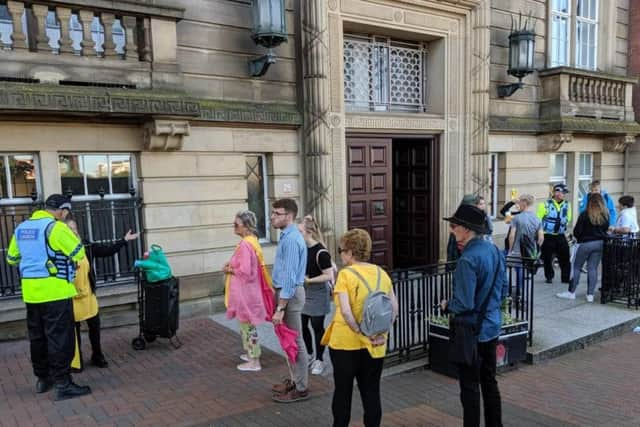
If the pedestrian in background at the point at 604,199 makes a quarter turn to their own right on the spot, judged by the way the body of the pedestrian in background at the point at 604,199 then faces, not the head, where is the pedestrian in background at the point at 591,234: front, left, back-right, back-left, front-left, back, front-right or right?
left

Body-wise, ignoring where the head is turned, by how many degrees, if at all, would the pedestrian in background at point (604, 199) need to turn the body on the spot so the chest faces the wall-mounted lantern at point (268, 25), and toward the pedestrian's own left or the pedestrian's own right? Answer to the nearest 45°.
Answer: approximately 45° to the pedestrian's own right

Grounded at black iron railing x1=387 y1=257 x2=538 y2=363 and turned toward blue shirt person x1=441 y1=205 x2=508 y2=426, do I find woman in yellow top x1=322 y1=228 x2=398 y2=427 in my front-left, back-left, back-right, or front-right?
front-right

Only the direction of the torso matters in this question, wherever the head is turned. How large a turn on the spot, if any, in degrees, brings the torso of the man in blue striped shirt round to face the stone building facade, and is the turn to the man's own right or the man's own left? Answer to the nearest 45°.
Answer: approximately 90° to the man's own right

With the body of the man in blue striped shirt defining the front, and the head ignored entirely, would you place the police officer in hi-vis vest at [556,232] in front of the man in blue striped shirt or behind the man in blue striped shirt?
behind

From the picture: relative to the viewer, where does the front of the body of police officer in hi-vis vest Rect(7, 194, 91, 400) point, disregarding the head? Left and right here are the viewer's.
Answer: facing away from the viewer and to the right of the viewer

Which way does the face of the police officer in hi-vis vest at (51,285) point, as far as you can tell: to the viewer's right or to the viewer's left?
to the viewer's right

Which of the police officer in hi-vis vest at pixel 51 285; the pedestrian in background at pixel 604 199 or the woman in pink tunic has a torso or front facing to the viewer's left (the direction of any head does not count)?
the woman in pink tunic

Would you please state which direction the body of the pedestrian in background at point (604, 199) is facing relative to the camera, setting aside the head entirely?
toward the camera

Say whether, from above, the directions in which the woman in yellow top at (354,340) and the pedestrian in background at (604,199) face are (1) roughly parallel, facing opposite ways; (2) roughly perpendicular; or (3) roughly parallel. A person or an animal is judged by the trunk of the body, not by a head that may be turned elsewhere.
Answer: roughly perpendicular

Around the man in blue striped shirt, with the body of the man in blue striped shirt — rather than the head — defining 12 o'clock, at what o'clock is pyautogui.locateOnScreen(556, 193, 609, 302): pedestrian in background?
The pedestrian in background is roughly at 5 o'clock from the man in blue striped shirt.

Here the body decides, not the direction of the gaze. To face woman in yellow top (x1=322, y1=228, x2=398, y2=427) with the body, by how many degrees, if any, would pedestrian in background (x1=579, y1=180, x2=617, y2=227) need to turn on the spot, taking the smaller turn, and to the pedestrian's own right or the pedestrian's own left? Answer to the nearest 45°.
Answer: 0° — they already face them

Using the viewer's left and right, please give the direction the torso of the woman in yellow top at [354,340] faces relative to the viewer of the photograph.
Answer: facing away from the viewer and to the left of the viewer

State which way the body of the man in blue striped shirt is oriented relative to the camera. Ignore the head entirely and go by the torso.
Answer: to the viewer's left

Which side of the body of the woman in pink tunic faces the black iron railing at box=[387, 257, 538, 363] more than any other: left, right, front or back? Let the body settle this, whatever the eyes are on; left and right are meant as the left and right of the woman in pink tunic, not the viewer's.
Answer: back

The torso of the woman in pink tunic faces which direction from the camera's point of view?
to the viewer's left
